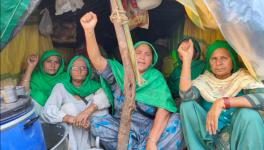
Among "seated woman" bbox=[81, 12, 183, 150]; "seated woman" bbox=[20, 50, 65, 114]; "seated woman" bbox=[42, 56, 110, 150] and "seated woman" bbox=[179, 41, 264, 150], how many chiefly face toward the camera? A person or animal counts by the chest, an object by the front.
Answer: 4

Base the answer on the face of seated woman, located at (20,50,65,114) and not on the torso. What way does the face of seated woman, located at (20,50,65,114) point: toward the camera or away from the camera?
toward the camera

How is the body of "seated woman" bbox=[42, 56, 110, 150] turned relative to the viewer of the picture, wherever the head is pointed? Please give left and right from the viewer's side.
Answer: facing the viewer

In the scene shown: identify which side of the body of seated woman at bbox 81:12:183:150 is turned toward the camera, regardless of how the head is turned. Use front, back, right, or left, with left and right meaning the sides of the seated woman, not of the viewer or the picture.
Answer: front

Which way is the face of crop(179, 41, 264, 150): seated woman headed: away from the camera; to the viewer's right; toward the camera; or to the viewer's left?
toward the camera

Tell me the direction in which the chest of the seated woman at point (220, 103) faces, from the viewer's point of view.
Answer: toward the camera

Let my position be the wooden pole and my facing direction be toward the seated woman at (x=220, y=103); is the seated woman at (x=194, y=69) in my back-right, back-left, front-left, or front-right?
front-left

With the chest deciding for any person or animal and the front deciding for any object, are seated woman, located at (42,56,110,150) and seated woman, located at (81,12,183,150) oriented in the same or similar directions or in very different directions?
same or similar directions

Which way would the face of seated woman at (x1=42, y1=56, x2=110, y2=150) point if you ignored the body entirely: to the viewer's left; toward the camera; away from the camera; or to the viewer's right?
toward the camera

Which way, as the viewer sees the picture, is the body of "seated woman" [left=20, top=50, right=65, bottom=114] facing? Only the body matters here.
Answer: toward the camera

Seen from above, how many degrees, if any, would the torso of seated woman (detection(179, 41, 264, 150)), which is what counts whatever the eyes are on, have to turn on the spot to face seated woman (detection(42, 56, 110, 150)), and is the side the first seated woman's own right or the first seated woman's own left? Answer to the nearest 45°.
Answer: approximately 90° to the first seated woman's own right
